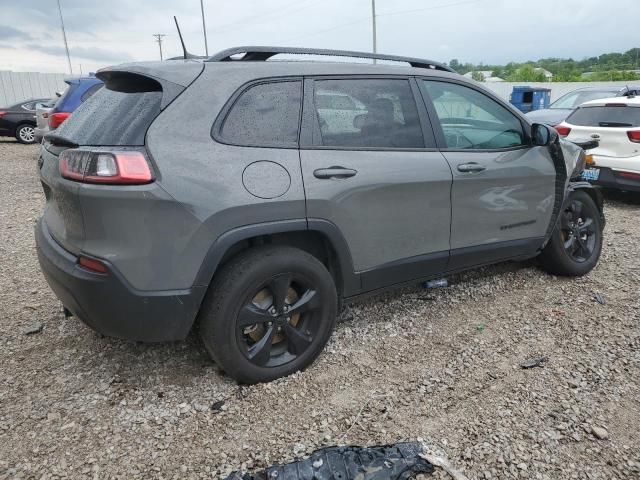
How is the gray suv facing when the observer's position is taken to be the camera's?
facing away from the viewer and to the right of the viewer

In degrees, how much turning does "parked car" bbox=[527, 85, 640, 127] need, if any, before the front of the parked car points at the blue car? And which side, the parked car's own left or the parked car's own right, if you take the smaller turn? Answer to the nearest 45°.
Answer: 0° — it already faces it

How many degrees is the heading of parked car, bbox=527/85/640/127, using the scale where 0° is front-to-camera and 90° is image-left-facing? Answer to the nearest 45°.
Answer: approximately 45°

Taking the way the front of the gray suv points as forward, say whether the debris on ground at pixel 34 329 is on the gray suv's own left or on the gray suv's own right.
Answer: on the gray suv's own left

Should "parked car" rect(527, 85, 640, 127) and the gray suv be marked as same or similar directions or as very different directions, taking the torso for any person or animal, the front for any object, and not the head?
very different directions

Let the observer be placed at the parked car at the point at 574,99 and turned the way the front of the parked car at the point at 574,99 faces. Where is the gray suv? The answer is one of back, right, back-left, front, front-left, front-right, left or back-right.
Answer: front-left

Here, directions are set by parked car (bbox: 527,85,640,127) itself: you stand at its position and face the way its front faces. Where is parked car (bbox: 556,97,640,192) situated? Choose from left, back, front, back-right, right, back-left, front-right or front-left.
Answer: front-left

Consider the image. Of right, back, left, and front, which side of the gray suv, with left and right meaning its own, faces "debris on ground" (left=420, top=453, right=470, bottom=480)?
right

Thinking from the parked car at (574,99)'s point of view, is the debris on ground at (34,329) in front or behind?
in front

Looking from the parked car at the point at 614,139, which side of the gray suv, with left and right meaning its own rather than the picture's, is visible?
front
